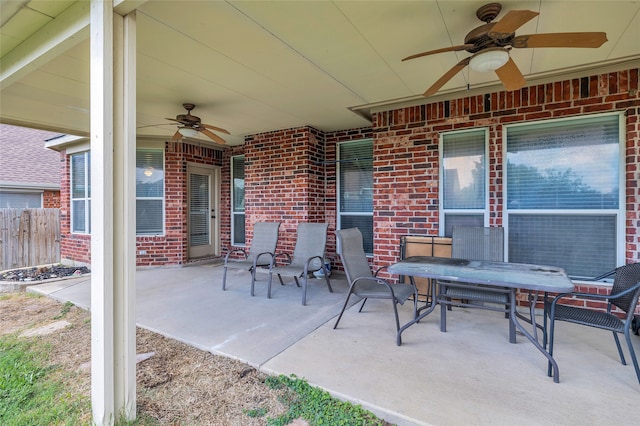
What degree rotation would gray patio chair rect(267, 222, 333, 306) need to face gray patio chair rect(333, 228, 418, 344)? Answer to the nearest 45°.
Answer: approximately 45° to its left

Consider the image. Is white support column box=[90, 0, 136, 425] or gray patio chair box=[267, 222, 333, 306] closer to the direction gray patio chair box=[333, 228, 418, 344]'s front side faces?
the white support column

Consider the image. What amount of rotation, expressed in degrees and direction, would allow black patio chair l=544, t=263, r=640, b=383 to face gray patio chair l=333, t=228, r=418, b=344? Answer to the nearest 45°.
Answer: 0° — it already faces it

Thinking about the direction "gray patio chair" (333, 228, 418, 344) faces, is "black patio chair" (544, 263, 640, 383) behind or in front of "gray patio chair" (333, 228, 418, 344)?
in front

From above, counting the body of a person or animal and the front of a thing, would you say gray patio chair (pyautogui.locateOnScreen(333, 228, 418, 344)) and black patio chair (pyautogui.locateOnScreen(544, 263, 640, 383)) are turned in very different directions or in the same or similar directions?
very different directions

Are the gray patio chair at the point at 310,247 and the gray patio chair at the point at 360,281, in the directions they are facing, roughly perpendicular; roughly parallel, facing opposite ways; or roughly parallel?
roughly perpendicular

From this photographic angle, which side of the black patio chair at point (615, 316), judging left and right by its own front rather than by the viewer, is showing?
left

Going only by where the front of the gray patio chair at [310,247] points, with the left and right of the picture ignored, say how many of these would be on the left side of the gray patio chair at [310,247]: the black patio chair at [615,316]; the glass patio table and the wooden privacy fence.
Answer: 2

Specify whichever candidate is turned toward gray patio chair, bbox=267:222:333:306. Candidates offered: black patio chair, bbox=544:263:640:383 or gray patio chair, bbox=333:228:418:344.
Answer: black patio chair, bbox=544:263:640:383

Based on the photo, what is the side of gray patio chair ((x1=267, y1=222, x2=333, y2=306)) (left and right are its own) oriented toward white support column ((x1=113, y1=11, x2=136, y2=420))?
front

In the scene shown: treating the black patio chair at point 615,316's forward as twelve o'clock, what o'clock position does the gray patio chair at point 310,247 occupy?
the gray patio chair at point 310,247 is roughly at 12 o'clock from the black patio chair at point 615,316.

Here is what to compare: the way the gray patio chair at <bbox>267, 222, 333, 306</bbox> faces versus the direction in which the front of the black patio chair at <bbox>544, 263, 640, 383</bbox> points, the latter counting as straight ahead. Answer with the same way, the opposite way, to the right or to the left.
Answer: to the left

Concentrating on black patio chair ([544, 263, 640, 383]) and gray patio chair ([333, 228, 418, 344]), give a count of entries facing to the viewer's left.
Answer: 1

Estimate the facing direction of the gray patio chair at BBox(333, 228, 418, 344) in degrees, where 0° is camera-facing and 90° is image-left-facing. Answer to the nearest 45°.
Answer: approximately 315°

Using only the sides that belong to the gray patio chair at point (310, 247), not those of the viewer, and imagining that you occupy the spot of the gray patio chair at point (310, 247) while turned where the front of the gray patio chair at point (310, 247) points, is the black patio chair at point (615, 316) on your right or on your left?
on your left

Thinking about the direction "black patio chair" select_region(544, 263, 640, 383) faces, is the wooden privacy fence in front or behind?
in front

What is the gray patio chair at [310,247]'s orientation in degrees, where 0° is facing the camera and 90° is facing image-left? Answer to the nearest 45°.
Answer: approximately 45°
